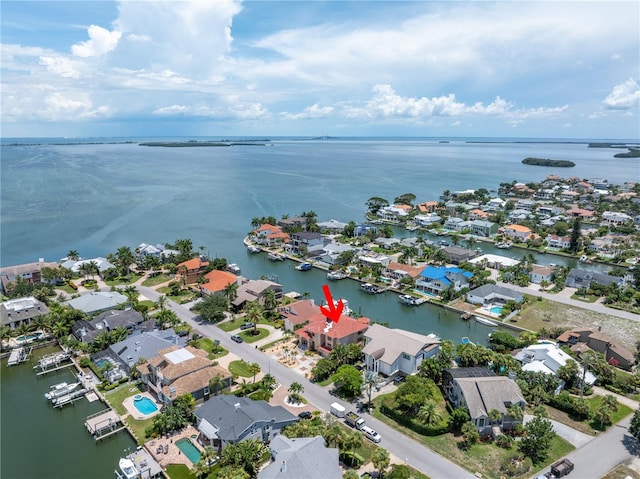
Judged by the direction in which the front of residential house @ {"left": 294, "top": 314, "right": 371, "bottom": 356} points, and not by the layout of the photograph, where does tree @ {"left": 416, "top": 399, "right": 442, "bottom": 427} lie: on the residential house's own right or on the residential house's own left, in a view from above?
on the residential house's own left

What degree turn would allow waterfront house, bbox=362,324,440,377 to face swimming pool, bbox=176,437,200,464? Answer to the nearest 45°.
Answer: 0° — it already faces it

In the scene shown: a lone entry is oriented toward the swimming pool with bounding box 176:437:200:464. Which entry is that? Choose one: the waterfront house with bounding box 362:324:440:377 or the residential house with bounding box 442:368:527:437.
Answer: the waterfront house

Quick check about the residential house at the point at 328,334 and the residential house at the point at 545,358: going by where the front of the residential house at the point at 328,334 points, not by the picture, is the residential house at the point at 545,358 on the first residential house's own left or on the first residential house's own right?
on the first residential house's own left

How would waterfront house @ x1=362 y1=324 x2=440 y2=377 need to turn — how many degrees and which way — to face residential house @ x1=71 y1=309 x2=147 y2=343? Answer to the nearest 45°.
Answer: approximately 45° to its right

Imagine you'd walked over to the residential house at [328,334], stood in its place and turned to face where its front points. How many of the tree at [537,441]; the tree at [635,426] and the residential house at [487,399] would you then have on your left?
3

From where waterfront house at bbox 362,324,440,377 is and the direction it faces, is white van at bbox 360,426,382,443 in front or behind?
in front

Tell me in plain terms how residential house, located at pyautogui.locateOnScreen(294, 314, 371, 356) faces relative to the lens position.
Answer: facing the viewer and to the left of the viewer

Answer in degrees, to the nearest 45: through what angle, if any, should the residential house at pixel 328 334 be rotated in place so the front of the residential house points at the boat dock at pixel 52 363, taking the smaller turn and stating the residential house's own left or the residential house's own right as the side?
approximately 45° to the residential house's own right

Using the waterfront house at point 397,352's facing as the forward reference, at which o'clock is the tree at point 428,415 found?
The tree is roughly at 10 o'clock from the waterfront house.

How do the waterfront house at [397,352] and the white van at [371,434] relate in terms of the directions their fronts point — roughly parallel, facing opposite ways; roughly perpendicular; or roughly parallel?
roughly perpendicular

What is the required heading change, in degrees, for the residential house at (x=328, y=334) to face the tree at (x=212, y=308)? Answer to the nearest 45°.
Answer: approximately 90° to its right

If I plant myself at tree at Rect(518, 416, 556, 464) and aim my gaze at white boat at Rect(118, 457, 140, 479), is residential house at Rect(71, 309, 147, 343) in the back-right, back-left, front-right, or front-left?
front-right
